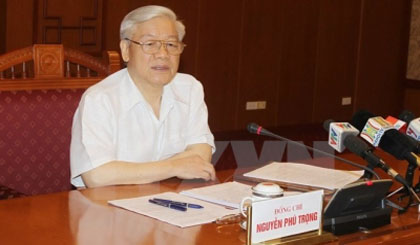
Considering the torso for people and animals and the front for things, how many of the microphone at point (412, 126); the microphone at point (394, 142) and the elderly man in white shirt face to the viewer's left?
2

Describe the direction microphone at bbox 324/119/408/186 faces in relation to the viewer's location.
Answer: facing to the left of the viewer

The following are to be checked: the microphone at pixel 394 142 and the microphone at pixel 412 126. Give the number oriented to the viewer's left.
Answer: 2

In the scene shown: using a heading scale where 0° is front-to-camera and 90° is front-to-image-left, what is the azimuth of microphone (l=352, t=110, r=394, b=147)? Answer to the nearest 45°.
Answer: approximately 90°

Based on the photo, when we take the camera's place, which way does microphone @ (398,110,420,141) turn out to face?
facing to the left of the viewer

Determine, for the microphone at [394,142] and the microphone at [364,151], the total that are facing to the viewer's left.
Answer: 2

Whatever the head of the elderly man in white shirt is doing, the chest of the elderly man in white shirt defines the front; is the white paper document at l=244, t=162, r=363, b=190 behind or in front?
in front

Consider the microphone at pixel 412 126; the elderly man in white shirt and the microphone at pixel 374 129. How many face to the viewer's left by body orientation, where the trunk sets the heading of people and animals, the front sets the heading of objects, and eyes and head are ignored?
2

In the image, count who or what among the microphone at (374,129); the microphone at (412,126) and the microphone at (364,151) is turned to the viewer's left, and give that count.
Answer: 3

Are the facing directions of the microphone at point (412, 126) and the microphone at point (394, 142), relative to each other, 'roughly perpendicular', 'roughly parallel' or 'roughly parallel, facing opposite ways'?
roughly parallel

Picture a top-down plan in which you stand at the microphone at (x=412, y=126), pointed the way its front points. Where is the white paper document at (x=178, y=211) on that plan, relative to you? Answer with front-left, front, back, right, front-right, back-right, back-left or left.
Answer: front-left

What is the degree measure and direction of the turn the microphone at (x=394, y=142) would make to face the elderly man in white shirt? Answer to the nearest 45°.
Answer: approximately 45° to its right

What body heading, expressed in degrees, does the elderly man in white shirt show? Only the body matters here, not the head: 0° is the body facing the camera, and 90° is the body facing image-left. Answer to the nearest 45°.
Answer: approximately 315°

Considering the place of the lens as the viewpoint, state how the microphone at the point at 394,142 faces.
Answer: facing to the left of the viewer
